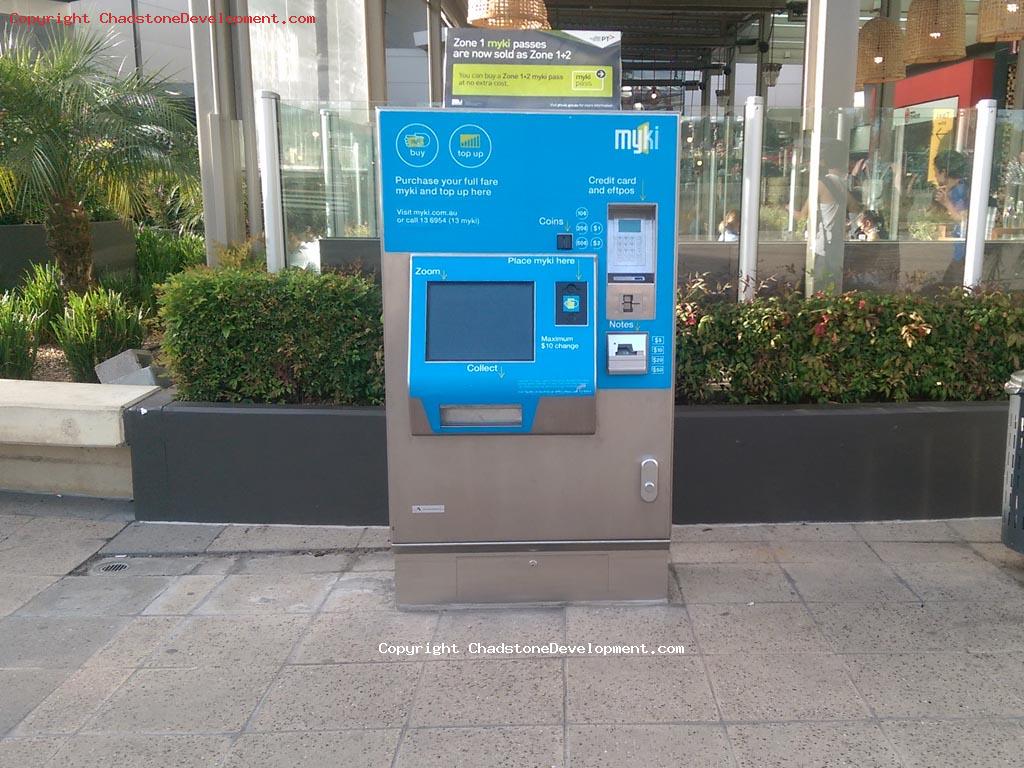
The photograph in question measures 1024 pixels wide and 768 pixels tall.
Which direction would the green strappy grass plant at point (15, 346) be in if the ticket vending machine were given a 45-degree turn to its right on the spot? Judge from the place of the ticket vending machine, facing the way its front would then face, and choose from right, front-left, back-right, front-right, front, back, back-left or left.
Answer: right

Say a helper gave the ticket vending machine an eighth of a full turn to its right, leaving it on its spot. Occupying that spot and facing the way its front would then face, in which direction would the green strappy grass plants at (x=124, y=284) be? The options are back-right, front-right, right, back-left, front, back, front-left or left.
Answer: right

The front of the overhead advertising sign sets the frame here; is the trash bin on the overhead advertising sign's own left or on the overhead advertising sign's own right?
on the overhead advertising sign's own left

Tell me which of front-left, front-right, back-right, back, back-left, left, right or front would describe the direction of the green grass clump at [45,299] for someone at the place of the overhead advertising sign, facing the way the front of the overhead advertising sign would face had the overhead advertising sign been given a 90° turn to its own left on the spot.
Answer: back-left

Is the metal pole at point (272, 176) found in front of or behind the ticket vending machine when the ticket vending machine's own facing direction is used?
behind

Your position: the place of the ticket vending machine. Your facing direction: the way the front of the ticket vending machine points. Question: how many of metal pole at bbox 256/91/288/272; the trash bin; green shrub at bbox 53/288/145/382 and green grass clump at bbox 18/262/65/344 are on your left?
1

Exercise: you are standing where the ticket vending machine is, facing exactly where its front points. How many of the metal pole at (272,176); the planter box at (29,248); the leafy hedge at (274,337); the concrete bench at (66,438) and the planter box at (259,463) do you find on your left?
0

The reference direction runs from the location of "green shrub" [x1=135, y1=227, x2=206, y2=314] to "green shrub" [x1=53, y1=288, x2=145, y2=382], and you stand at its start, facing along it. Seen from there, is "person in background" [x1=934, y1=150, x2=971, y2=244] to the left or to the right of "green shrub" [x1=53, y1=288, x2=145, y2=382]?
left

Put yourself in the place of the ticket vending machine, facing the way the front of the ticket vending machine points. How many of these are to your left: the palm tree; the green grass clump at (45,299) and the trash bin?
1

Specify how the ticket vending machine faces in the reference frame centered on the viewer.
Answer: facing the viewer

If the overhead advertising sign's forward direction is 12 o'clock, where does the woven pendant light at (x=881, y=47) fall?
The woven pendant light is roughly at 7 o'clock from the overhead advertising sign.

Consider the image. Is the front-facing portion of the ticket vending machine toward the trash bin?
no

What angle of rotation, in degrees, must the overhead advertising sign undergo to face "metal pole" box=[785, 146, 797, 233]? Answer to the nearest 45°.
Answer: approximately 135° to its left

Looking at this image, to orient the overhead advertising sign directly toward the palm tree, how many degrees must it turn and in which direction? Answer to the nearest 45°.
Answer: approximately 135° to its right

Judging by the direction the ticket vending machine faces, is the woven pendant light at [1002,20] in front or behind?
behind

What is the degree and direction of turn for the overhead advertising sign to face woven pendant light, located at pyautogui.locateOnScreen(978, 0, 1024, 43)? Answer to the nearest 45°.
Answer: approximately 135° to its left

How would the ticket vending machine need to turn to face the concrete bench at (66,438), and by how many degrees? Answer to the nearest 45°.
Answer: approximately 135° to its right

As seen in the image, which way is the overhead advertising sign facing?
toward the camera

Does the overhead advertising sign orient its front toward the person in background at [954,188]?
no
